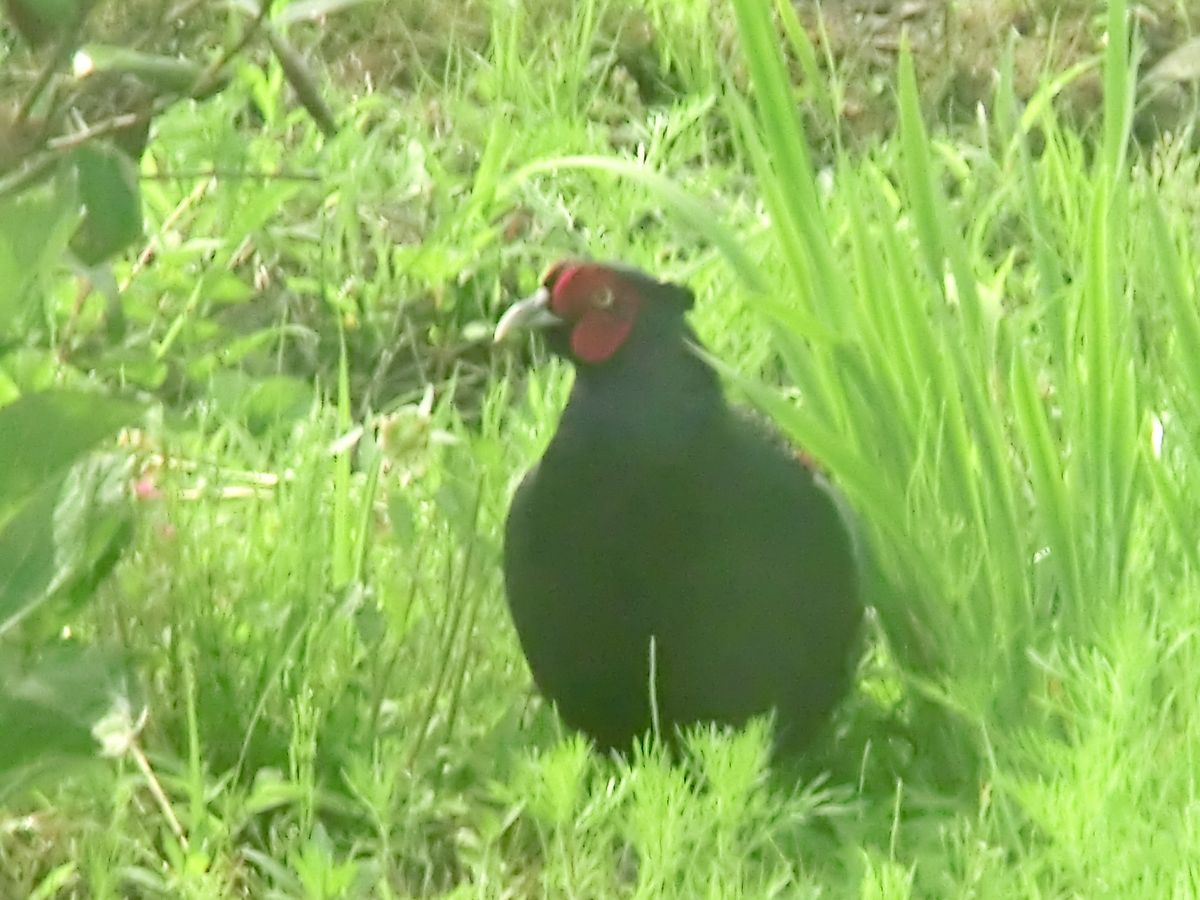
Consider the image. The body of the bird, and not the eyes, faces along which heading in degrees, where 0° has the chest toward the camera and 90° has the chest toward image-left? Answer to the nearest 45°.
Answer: approximately 45°
